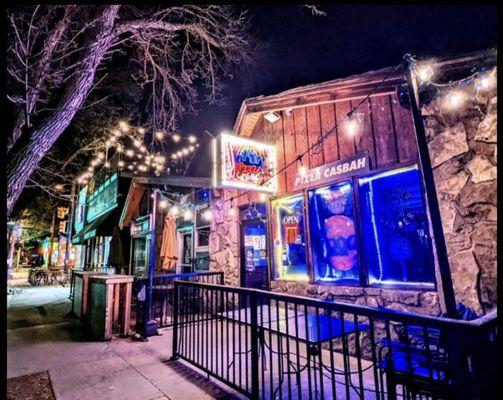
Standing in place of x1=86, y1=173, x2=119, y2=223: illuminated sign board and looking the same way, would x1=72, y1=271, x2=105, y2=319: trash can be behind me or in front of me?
in front

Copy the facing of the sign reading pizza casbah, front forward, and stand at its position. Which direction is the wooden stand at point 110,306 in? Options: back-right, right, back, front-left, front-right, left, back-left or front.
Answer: front-right

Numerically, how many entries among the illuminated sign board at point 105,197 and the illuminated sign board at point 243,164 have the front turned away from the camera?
0

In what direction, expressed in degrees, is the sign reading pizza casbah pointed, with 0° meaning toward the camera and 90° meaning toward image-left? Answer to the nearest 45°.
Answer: approximately 45°

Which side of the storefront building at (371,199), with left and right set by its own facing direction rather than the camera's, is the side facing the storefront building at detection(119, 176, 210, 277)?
right

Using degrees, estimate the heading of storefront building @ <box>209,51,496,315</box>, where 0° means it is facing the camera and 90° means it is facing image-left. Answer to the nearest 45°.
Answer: approximately 45°

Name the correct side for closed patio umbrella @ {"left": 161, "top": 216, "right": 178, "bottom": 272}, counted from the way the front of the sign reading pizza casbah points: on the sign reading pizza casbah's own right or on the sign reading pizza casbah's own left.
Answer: on the sign reading pizza casbah's own right
